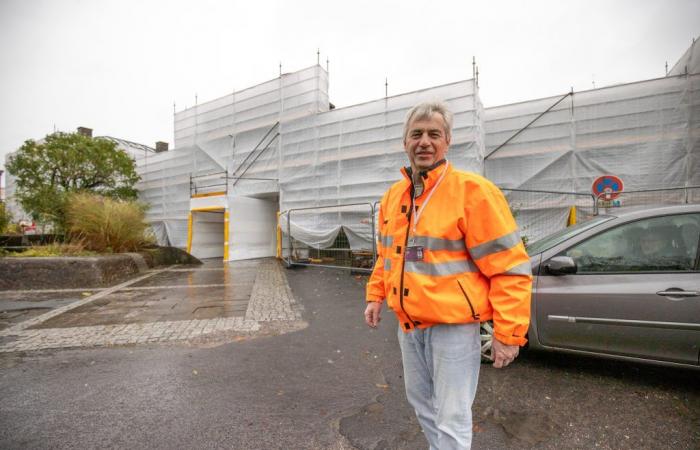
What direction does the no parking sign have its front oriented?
toward the camera

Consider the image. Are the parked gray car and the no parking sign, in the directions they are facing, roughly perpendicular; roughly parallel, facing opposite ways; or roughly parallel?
roughly perpendicular

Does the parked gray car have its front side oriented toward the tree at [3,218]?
yes

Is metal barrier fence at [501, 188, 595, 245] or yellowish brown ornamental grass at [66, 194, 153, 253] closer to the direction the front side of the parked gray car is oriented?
the yellowish brown ornamental grass

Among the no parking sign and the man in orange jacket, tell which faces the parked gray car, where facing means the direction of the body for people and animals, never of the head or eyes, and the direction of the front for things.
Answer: the no parking sign

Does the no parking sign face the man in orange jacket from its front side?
yes

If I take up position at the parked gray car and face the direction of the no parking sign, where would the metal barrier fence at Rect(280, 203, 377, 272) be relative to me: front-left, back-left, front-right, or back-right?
front-left

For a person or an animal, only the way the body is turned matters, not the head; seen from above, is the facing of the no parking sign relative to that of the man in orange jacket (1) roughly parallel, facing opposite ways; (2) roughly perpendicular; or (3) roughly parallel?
roughly parallel

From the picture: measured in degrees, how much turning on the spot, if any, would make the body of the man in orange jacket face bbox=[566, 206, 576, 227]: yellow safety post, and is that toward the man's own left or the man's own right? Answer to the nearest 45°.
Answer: approximately 135° to the man's own right

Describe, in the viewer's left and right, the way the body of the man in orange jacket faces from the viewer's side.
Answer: facing the viewer and to the left of the viewer

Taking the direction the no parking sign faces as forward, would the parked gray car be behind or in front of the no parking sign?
in front

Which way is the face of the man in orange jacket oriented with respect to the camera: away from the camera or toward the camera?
toward the camera

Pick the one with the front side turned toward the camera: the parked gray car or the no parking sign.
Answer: the no parking sign

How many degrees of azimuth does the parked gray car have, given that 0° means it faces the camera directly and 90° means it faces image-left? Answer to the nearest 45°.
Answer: approximately 90°

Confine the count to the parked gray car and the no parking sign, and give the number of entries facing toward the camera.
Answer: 1

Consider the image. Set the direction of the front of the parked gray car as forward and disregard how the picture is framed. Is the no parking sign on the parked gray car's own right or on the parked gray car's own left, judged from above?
on the parked gray car's own right
